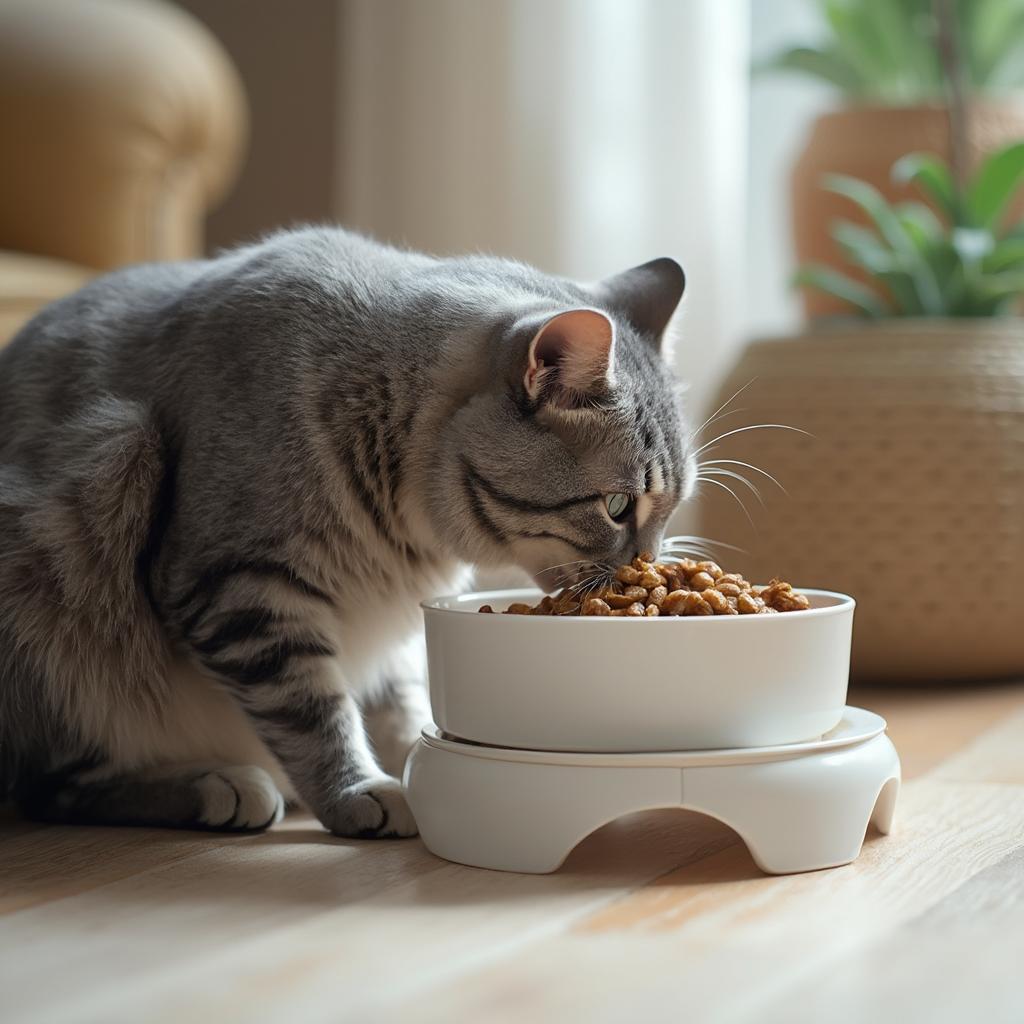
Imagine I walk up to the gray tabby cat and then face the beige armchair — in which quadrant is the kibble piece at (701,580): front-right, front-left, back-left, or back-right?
back-right

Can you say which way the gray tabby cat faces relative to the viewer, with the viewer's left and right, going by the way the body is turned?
facing to the right of the viewer
